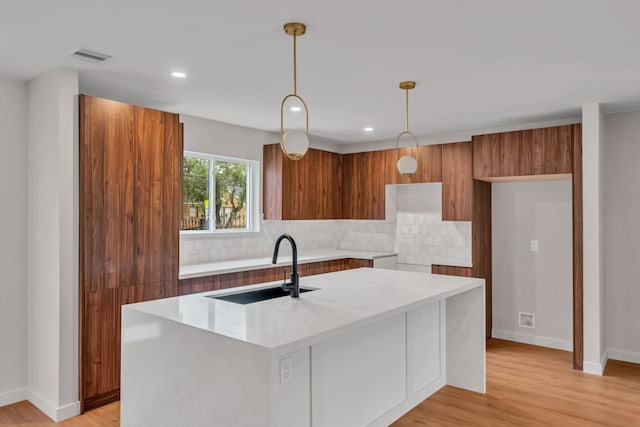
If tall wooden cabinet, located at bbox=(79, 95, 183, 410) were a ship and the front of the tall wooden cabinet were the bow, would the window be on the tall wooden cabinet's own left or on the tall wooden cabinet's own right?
on the tall wooden cabinet's own left

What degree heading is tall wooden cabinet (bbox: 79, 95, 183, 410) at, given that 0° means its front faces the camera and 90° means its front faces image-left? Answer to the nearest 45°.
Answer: approximately 315°

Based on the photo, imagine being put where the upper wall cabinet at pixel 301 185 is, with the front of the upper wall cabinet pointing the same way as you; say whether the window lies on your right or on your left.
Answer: on your right

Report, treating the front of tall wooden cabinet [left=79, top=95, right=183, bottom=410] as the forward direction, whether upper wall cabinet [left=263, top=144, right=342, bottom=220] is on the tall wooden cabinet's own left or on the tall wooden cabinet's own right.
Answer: on the tall wooden cabinet's own left

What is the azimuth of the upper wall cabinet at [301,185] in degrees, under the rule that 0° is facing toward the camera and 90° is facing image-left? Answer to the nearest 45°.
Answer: approximately 315°

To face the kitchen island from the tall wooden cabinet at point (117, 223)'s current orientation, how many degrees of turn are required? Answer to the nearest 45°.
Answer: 0° — it already faces it

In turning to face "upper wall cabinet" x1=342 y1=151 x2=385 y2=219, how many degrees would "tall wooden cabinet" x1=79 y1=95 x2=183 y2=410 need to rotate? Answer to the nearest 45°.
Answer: approximately 90° to its left

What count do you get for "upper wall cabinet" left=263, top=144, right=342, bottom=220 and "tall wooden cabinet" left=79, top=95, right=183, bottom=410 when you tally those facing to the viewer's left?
0

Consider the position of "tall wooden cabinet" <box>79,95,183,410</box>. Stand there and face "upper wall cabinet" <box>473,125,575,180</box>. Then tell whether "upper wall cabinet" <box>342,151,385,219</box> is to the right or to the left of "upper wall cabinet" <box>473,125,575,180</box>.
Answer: left

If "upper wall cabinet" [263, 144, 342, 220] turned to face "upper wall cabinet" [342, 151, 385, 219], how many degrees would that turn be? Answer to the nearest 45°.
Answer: approximately 90° to its left

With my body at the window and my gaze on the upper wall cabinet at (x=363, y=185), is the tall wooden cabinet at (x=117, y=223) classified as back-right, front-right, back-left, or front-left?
back-right

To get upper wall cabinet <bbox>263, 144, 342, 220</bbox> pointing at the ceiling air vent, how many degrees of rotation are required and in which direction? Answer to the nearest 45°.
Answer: approximately 90° to its right
